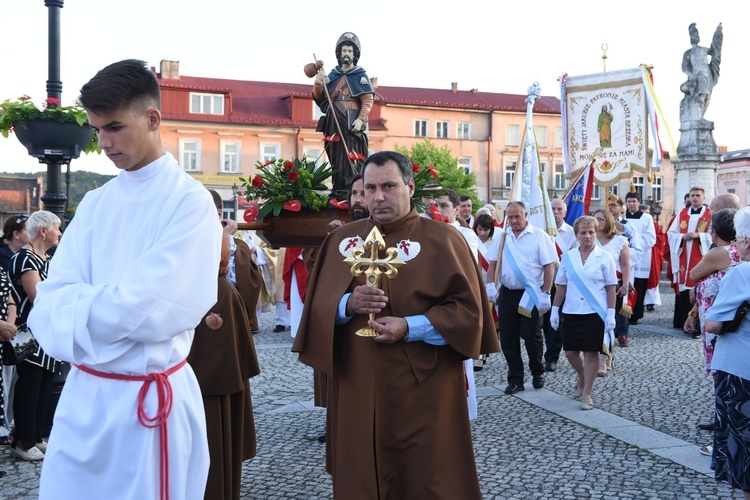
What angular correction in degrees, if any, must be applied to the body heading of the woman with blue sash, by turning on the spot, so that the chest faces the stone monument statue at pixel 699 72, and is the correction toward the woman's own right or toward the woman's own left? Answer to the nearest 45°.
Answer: approximately 180°

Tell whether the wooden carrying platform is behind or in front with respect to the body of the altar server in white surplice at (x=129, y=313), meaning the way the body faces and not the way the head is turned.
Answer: behind

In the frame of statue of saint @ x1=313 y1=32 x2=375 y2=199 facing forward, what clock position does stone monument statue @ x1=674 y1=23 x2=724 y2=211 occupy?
The stone monument statue is roughly at 7 o'clock from the statue of saint.

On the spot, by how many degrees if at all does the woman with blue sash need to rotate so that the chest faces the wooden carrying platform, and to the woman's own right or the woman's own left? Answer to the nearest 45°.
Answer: approximately 45° to the woman's own right

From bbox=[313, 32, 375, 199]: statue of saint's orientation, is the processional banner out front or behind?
behind

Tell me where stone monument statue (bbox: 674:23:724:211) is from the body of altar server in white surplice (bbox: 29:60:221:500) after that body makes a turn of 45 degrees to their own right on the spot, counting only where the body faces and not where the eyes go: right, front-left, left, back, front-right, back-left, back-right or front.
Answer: back-right

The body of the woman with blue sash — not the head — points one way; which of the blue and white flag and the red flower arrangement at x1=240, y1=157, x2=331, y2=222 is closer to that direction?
the red flower arrangement

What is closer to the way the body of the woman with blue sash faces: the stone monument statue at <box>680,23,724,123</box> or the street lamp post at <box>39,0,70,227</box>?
the street lamp post

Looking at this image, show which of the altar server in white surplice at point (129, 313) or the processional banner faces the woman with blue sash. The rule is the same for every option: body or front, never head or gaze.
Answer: the processional banner
